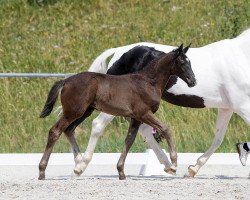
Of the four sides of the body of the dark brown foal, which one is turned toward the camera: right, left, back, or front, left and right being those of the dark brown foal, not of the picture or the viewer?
right
